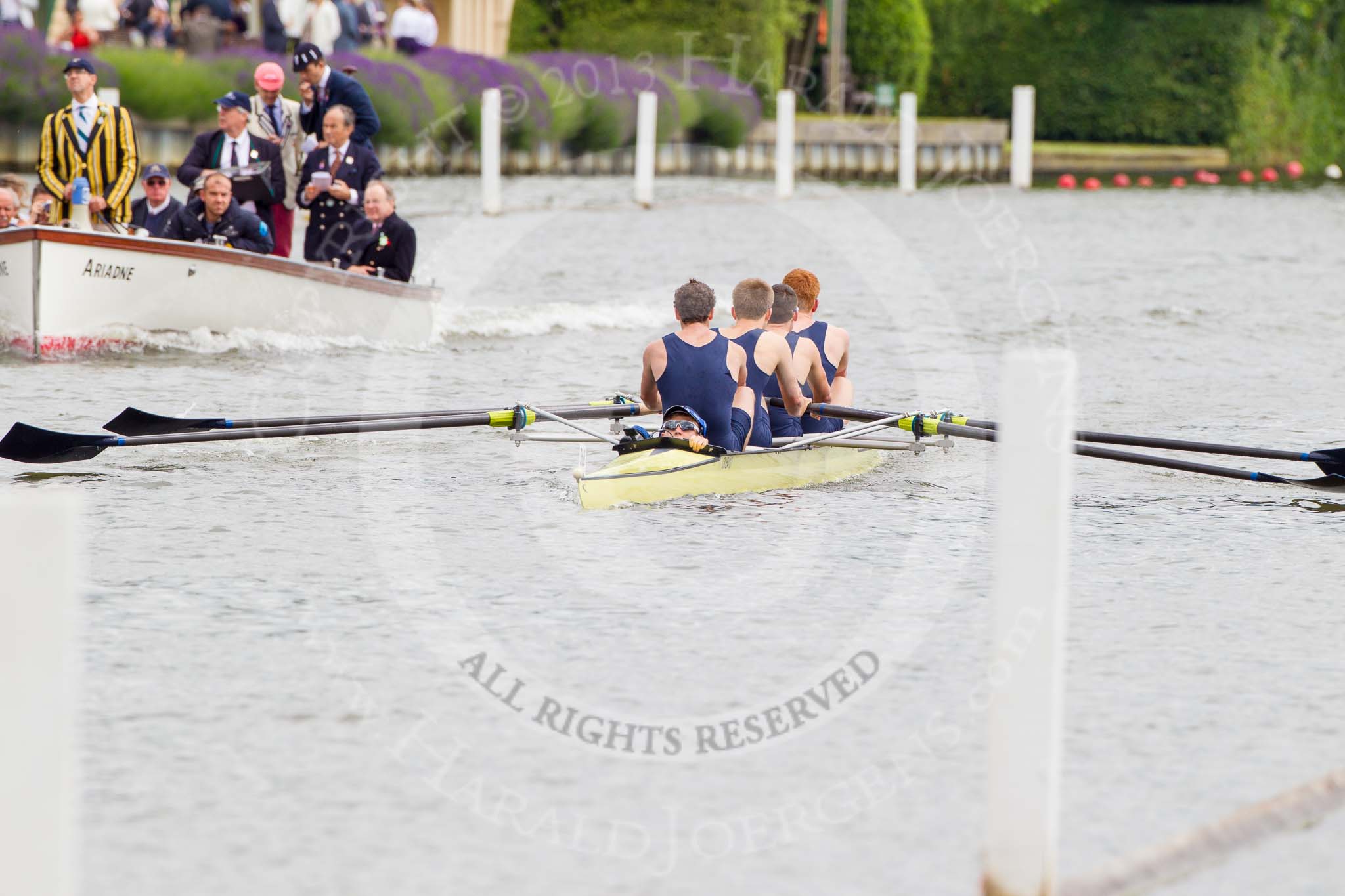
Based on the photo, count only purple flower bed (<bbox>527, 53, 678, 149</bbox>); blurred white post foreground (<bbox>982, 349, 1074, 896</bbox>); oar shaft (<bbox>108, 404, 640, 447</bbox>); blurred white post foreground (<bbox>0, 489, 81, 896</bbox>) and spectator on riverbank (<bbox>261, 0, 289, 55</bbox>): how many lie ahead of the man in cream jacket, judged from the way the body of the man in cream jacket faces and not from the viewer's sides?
3

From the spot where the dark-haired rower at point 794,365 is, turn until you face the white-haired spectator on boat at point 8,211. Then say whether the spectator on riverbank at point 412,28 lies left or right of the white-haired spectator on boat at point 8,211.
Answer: right

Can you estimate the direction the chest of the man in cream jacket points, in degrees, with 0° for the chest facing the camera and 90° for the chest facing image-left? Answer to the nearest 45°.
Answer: approximately 0°

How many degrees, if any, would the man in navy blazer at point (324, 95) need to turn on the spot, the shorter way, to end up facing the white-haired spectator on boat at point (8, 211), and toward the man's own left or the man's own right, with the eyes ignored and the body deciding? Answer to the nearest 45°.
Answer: approximately 45° to the man's own right

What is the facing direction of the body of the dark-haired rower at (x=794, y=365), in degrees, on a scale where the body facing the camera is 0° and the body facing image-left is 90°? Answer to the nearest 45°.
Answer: approximately 225°

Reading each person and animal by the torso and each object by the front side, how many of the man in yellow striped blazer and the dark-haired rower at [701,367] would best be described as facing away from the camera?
1

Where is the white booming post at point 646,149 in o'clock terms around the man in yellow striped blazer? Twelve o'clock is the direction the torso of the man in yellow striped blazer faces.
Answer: The white booming post is roughly at 7 o'clock from the man in yellow striped blazer.

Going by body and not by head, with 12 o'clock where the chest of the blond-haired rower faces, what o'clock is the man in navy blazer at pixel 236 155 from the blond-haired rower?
The man in navy blazer is roughly at 11 o'clock from the blond-haired rower.

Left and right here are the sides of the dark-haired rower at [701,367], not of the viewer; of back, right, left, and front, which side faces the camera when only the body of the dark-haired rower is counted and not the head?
back

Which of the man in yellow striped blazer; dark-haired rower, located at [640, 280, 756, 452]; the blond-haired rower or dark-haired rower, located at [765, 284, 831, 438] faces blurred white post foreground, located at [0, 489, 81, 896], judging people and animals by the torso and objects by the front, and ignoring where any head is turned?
the man in yellow striped blazer
